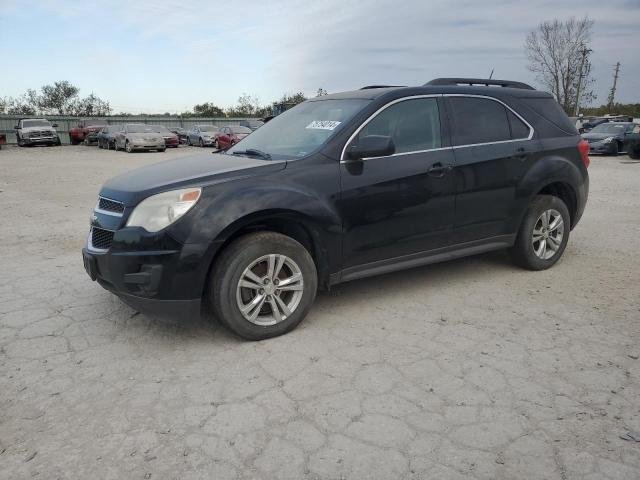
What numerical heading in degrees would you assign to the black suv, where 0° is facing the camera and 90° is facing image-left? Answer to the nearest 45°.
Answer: approximately 45°

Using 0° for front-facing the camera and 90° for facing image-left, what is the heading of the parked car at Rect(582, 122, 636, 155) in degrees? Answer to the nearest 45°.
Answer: approximately 45°

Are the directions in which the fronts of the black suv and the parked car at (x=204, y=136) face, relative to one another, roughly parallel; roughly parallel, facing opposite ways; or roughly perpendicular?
roughly perpendicular

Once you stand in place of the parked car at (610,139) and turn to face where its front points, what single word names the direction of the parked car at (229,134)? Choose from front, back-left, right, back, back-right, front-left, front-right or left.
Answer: front-right

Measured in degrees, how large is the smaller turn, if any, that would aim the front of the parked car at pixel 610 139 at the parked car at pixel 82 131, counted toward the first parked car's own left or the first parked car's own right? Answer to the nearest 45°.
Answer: approximately 45° to the first parked car's own right
